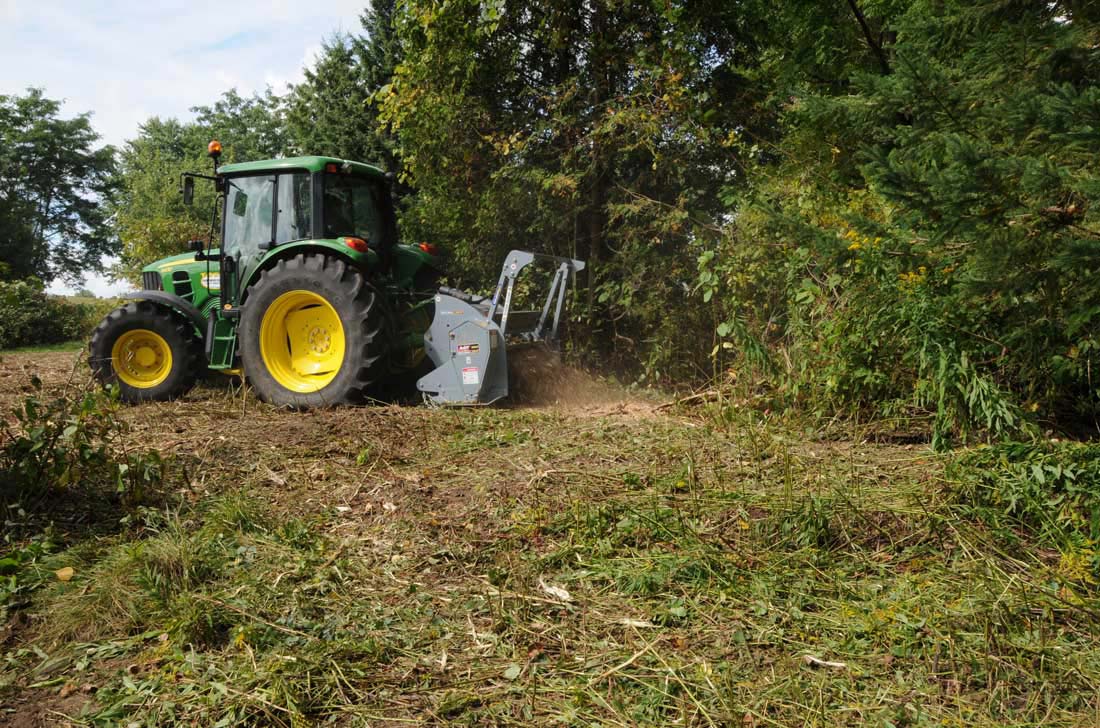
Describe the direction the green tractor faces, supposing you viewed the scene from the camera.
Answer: facing away from the viewer and to the left of the viewer

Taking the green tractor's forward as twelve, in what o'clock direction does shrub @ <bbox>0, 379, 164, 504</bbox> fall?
The shrub is roughly at 8 o'clock from the green tractor.
